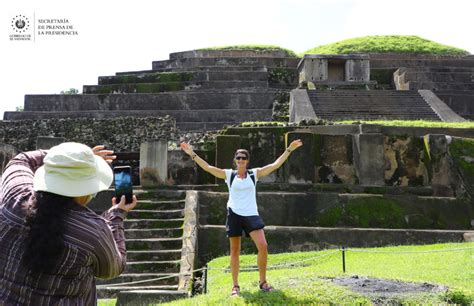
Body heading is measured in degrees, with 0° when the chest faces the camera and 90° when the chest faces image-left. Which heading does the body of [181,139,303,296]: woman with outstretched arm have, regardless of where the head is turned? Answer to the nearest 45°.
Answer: approximately 0°

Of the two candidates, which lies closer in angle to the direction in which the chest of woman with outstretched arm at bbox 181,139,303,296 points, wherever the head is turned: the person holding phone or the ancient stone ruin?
the person holding phone

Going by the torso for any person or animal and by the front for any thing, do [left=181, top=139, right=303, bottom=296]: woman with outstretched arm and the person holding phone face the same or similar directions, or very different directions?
very different directions

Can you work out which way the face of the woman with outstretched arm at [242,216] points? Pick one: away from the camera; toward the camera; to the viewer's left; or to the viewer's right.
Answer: toward the camera

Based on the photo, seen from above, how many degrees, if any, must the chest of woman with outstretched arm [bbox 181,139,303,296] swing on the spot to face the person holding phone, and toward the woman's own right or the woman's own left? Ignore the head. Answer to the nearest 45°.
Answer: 0° — they already face them

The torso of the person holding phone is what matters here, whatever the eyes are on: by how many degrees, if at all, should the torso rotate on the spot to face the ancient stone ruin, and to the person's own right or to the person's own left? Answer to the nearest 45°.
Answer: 0° — they already face it

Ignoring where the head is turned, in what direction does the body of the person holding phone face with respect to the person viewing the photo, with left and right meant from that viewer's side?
facing away from the viewer and to the right of the viewer

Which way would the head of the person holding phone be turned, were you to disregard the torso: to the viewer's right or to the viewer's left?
to the viewer's right

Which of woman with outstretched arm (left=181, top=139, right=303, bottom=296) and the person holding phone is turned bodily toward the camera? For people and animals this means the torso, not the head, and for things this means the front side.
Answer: the woman with outstretched arm

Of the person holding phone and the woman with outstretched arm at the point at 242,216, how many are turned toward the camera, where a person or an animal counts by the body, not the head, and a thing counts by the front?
1

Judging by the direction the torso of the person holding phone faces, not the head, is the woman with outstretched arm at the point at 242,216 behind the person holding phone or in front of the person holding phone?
in front

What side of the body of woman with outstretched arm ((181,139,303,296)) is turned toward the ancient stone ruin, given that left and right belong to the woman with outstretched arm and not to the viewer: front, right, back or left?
back
